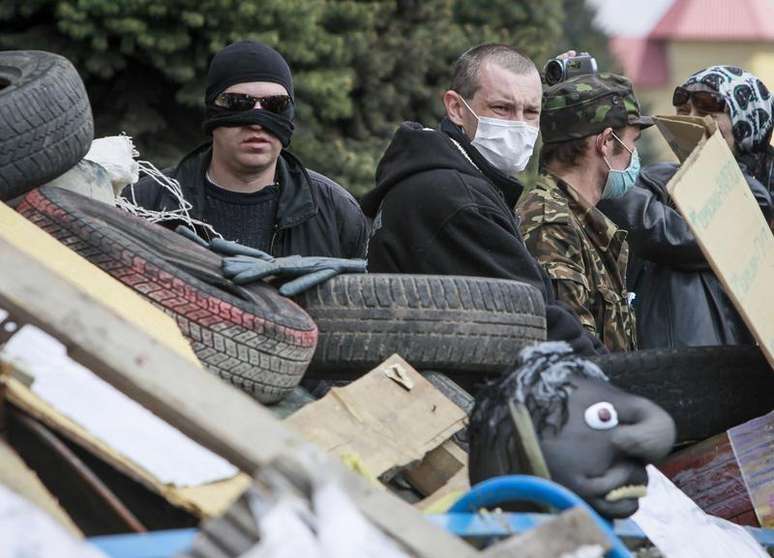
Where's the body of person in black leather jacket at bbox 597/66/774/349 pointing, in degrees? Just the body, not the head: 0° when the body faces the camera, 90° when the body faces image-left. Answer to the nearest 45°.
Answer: approximately 45°

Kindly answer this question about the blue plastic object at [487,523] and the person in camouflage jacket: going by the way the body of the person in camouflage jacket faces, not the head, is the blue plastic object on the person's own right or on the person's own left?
on the person's own right

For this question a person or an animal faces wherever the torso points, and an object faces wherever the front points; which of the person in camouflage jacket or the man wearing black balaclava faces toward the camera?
the man wearing black balaclava

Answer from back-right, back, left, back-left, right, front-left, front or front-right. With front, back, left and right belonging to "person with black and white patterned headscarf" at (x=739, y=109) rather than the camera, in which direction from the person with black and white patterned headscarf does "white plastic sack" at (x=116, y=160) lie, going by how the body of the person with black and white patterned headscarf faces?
front

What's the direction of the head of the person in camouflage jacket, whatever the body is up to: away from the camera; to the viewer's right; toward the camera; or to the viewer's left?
to the viewer's right

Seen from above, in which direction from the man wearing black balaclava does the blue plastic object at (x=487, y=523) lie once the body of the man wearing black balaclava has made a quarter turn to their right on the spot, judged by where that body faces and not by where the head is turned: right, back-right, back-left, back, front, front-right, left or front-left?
left

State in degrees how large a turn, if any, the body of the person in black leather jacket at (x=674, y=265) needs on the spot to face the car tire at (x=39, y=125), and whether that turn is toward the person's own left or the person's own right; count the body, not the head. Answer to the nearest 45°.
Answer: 0° — they already face it

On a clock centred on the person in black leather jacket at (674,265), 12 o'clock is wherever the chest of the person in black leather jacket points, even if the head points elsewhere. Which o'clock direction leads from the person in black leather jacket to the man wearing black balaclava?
The man wearing black balaclava is roughly at 1 o'clock from the person in black leather jacket.

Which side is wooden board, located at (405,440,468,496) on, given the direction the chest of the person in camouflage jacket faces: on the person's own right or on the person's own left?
on the person's own right

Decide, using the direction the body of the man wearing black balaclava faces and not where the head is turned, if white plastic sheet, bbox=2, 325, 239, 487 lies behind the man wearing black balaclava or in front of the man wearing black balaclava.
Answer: in front

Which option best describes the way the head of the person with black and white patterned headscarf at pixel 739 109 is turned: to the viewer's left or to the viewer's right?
to the viewer's left

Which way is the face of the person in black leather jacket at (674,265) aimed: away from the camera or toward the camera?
toward the camera

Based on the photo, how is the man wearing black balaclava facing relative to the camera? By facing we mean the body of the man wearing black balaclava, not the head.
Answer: toward the camera

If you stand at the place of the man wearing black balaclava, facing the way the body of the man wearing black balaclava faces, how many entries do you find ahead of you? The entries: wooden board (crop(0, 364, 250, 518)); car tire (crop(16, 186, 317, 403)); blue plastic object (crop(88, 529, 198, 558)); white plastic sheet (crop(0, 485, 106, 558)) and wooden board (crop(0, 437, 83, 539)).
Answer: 5
